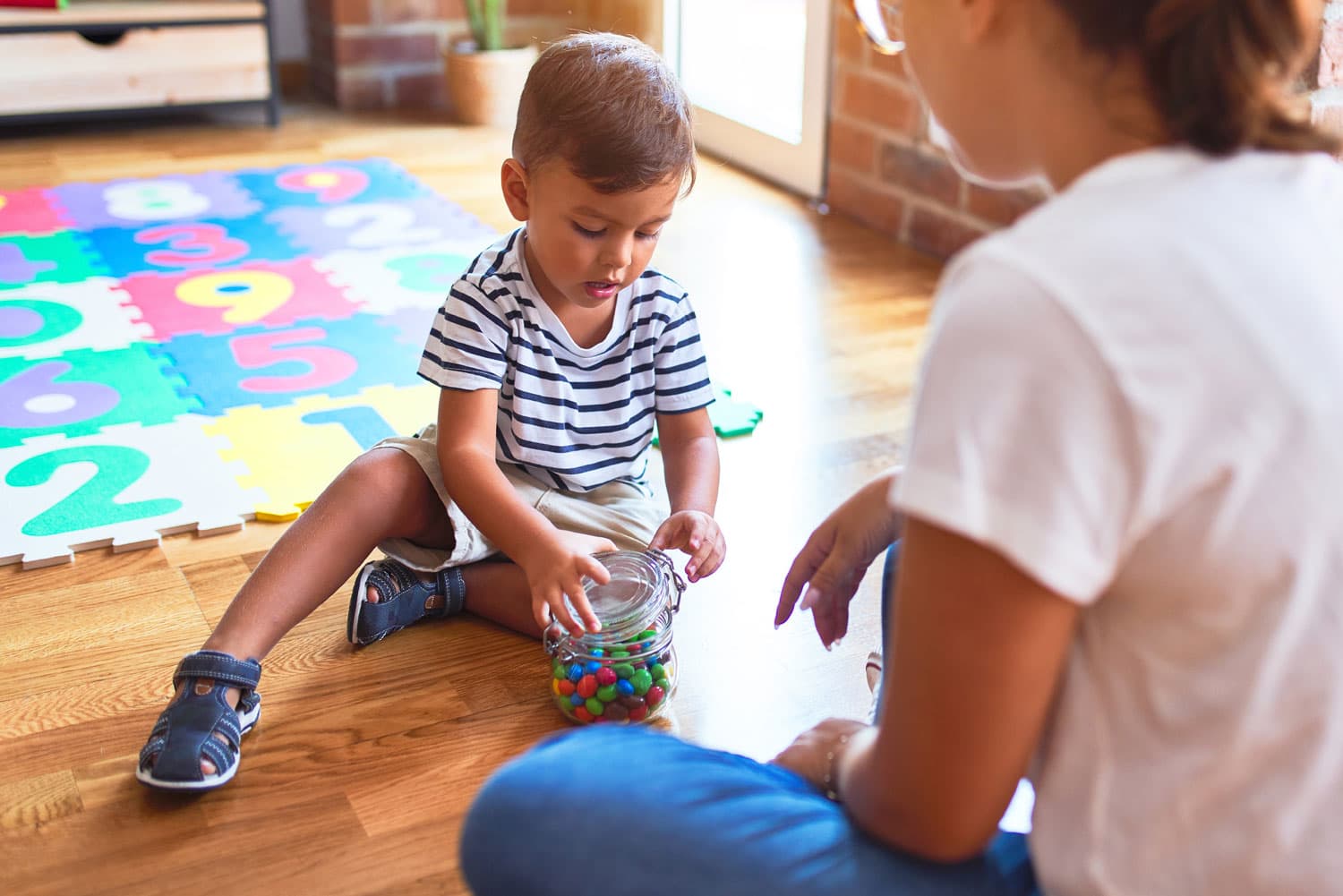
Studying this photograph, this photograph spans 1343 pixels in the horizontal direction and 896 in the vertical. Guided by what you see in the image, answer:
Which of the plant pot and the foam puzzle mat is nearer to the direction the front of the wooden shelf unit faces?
the foam puzzle mat

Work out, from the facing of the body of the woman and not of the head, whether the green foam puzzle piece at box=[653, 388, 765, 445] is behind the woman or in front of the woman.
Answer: in front

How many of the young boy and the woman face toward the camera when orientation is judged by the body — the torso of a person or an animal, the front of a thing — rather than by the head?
1

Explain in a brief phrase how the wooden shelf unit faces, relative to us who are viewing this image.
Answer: facing the viewer

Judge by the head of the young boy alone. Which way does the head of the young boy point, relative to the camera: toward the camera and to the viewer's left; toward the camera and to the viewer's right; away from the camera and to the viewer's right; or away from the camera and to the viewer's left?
toward the camera and to the viewer's right

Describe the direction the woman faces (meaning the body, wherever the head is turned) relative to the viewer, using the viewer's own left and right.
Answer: facing away from the viewer and to the left of the viewer

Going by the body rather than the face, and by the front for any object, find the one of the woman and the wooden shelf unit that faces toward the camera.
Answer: the wooden shelf unit

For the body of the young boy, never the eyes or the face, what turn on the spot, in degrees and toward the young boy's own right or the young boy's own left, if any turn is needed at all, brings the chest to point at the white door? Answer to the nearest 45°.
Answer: approximately 180°

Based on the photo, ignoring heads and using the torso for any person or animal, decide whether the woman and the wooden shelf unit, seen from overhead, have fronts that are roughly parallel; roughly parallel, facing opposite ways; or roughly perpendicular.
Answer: roughly parallel, facing opposite ways

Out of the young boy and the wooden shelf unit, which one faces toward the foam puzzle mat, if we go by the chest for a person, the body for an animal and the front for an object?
the wooden shelf unit

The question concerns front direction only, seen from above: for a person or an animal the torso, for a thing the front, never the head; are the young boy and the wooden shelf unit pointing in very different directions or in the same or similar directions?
same or similar directions

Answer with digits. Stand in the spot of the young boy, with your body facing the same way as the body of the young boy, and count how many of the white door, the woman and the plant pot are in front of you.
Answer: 1

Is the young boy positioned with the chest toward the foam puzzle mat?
no

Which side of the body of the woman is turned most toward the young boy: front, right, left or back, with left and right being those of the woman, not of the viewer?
front

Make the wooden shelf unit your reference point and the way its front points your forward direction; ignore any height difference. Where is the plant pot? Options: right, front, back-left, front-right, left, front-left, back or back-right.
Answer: left

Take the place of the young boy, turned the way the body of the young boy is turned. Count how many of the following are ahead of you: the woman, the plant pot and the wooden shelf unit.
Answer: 1

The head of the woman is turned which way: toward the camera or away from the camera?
away from the camera
